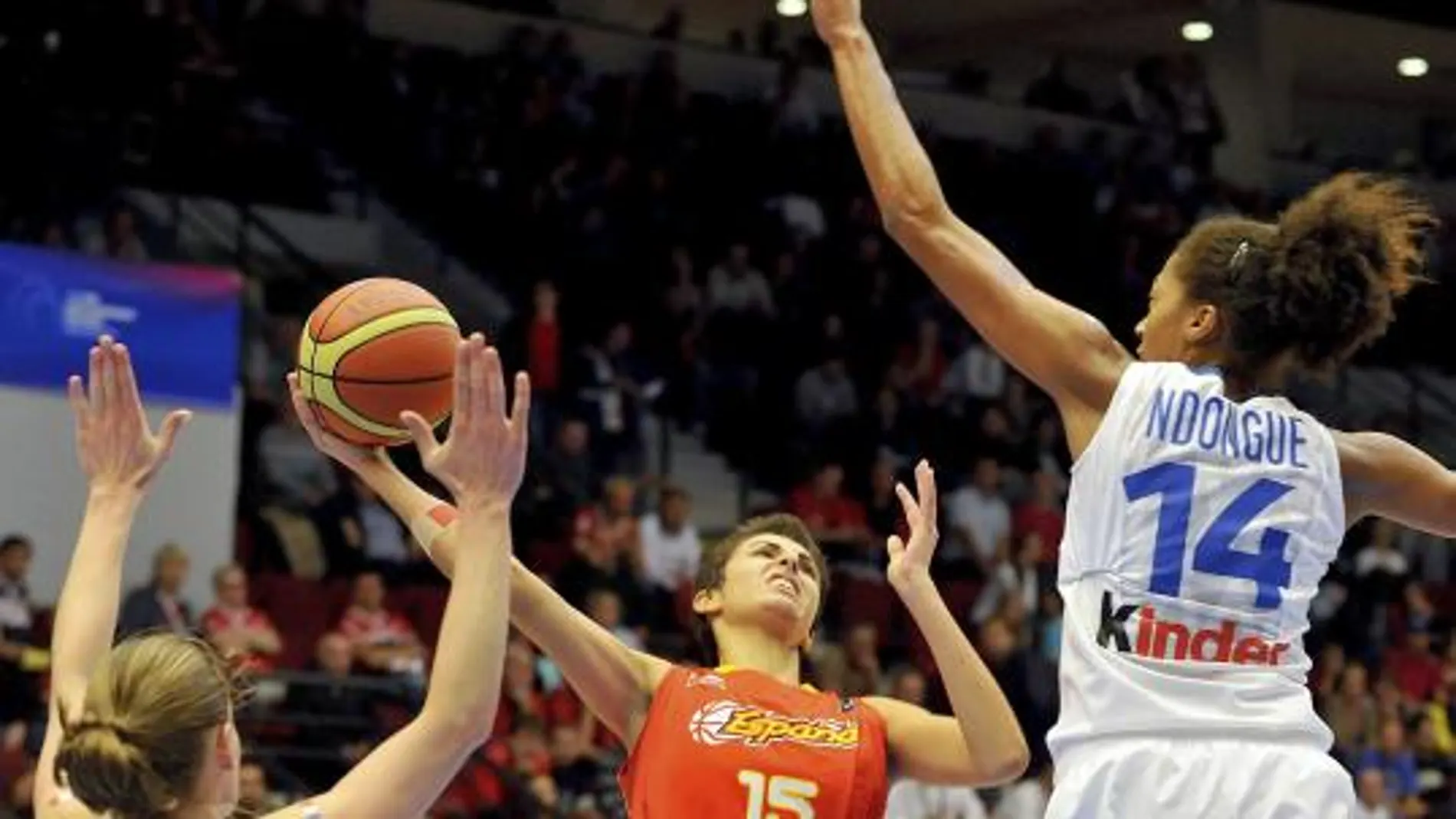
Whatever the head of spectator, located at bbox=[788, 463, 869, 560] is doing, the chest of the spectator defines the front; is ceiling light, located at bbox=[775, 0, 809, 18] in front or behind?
behind

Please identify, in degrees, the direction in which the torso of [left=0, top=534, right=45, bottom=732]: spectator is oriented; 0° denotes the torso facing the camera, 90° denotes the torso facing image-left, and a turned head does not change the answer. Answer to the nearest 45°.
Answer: approximately 315°

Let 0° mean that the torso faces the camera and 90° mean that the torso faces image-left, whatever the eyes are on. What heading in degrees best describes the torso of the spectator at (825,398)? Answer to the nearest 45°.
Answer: approximately 0°

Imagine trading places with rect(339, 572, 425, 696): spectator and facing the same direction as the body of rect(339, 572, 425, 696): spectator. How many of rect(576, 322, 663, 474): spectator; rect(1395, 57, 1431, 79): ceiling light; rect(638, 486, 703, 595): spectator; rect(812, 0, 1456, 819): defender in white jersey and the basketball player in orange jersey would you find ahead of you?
2

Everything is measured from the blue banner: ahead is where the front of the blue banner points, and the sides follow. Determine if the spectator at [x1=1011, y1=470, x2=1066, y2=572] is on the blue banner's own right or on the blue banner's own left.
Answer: on the blue banner's own left

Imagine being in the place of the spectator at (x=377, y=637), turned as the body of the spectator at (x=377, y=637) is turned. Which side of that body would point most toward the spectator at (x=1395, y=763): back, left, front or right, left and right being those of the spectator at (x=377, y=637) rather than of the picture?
left

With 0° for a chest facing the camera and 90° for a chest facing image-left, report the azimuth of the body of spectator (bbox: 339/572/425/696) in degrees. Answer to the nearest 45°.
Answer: approximately 0°

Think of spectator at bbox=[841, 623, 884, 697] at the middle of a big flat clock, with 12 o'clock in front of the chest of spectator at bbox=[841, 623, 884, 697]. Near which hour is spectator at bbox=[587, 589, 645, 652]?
spectator at bbox=[587, 589, 645, 652] is roughly at 2 o'clock from spectator at bbox=[841, 623, 884, 697].

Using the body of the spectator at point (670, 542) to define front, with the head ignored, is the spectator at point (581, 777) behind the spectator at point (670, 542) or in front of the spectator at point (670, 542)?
in front
